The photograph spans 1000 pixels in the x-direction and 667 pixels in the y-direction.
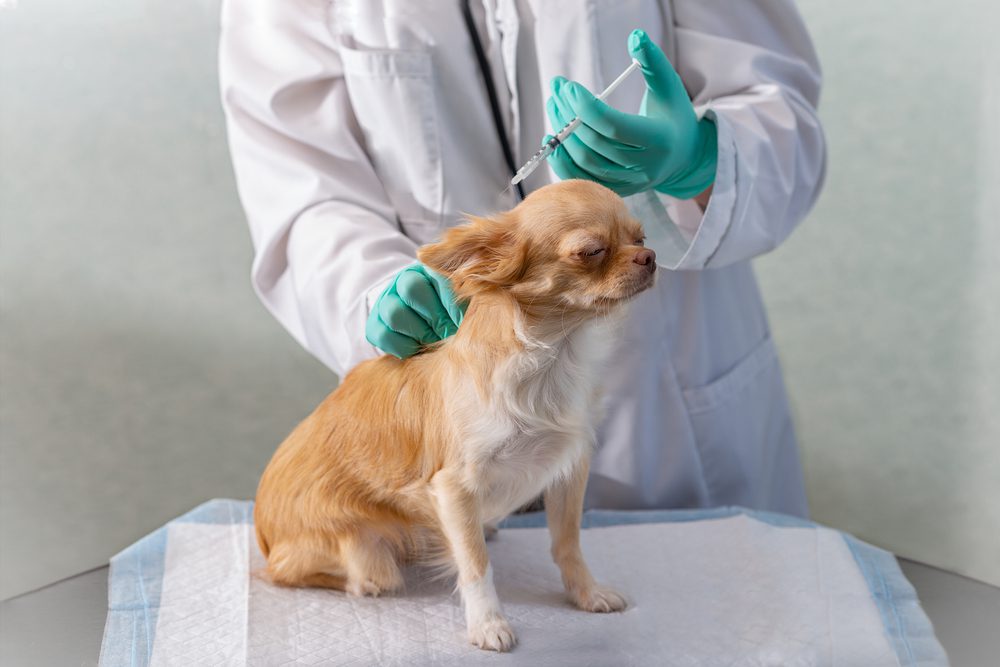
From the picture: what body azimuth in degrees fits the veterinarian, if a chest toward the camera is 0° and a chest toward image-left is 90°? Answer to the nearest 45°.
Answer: approximately 0°

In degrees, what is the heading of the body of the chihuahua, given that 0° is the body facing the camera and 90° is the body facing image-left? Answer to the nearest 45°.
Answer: approximately 315°
